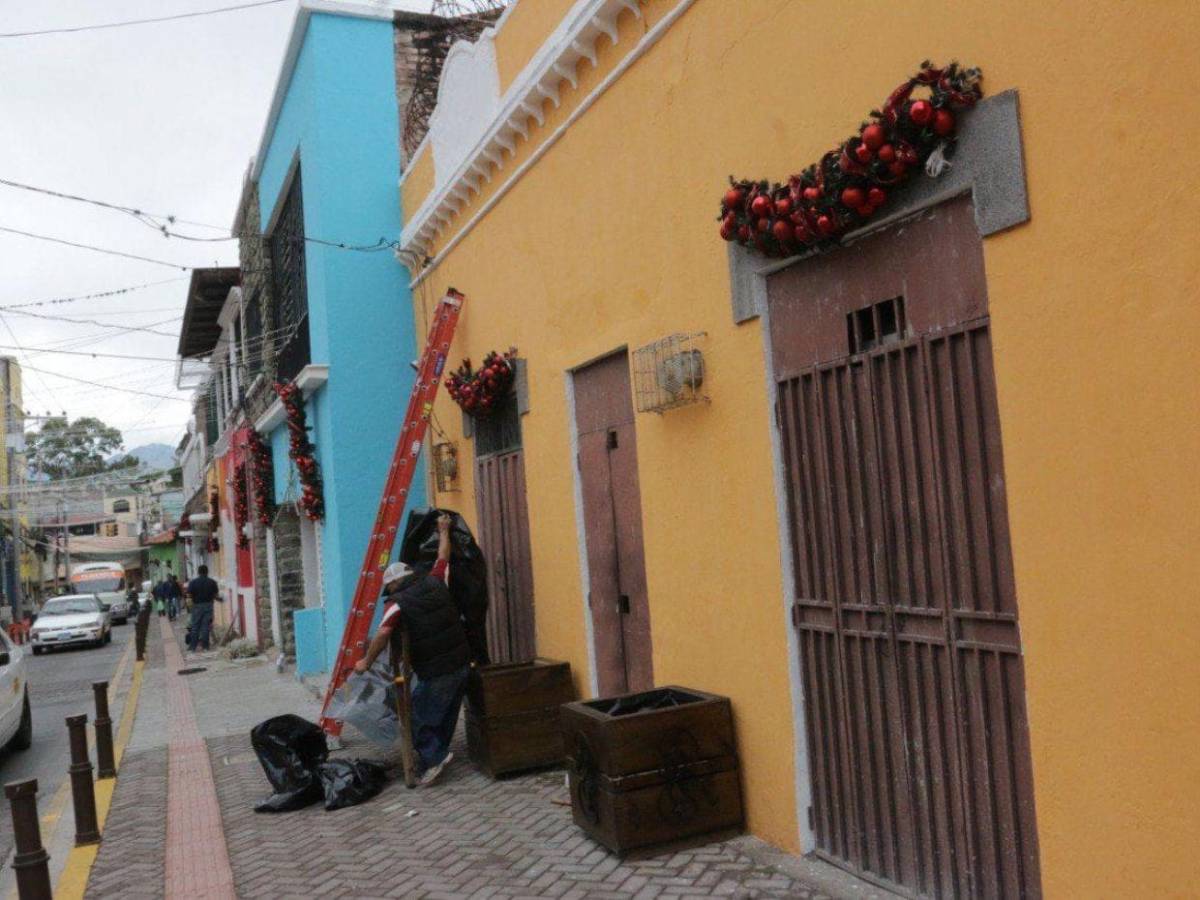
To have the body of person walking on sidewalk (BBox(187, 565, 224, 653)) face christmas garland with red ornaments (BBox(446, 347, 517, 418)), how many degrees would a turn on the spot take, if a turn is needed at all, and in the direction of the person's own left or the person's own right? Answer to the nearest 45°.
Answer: approximately 180°

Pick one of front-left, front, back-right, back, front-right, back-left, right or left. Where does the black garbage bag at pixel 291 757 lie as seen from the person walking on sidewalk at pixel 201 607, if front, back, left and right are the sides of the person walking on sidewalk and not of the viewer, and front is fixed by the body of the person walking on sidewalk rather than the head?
back

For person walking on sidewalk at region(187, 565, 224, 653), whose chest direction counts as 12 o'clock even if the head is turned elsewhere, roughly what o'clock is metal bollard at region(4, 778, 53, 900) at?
The metal bollard is roughly at 6 o'clock from the person walking on sidewalk.

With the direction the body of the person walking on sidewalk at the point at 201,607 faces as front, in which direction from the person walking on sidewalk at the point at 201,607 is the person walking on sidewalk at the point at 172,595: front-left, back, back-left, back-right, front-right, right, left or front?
front

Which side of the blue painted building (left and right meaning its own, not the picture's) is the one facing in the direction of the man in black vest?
left

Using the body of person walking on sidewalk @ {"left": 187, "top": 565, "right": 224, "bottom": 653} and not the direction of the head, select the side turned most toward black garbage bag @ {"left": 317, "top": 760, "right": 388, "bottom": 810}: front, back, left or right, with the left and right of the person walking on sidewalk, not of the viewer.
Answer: back

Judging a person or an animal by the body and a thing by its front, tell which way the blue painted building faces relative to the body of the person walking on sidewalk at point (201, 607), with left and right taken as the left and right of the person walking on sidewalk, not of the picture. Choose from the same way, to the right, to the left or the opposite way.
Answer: to the left

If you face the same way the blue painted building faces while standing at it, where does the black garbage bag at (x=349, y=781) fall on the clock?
The black garbage bag is roughly at 9 o'clock from the blue painted building.

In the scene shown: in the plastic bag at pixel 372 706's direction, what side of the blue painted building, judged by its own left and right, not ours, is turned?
left

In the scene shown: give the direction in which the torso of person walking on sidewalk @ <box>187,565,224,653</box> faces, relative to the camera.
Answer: away from the camera

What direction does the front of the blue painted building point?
to the viewer's left

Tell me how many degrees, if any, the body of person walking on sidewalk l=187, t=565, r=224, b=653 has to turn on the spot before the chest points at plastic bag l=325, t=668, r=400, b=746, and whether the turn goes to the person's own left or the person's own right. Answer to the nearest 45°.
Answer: approximately 180°

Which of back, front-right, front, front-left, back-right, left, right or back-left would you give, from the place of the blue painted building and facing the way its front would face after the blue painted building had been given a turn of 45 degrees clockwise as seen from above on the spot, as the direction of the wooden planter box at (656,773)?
back-left

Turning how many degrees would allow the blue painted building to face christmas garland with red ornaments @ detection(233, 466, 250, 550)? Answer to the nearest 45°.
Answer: approximately 90° to its right

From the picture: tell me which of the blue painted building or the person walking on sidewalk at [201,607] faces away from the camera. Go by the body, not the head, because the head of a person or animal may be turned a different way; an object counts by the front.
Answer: the person walking on sidewalk

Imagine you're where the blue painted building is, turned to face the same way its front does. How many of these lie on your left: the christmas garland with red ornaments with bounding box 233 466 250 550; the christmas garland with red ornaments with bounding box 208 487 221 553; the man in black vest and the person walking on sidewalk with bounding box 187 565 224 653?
1
